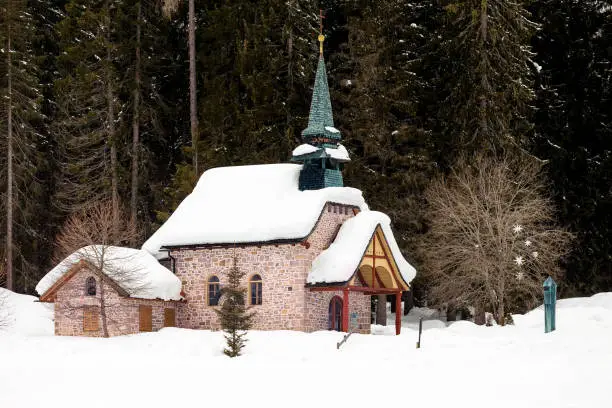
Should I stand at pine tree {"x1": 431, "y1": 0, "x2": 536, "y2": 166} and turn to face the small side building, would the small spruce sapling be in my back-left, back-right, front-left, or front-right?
front-left

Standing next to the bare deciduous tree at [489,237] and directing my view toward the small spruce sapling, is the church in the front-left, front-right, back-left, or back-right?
front-right

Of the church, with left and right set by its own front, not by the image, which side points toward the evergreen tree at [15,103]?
back

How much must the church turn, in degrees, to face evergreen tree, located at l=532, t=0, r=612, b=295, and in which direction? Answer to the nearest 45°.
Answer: approximately 90° to its left

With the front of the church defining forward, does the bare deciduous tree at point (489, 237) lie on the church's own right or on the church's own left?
on the church's own left

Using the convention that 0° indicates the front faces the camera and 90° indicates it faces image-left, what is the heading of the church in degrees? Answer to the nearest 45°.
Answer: approximately 315°

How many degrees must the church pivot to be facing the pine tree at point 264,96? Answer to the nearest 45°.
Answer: approximately 135° to its left

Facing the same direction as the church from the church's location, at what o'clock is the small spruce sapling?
The small spruce sapling is roughly at 2 o'clock from the church.
